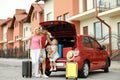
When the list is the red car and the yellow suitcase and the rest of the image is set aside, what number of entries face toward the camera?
1

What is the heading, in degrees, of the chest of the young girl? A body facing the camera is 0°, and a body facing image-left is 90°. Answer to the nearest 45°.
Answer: approximately 45°

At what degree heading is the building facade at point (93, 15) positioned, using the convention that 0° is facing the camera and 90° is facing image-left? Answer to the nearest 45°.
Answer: approximately 45°

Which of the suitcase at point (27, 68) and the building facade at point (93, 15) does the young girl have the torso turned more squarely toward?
the suitcase

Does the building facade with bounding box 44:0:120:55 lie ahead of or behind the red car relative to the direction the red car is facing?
ahead

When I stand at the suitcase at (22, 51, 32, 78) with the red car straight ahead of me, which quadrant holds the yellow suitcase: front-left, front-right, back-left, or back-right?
front-right

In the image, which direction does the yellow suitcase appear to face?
toward the camera

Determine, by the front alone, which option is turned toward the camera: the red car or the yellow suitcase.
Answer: the yellow suitcase

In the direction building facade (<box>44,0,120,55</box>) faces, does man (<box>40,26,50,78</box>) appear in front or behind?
in front

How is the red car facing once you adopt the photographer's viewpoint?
facing away from the viewer and to the right of the viewer
